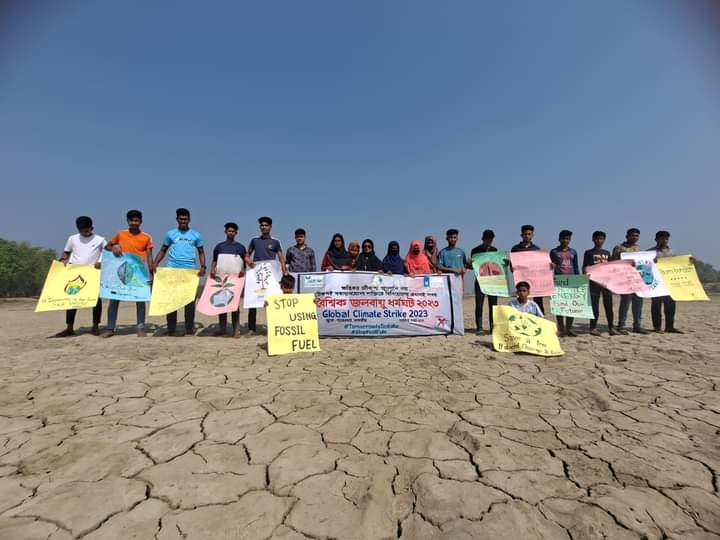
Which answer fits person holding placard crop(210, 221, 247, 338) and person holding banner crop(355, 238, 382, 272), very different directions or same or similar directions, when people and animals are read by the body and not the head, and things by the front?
same or similar directions

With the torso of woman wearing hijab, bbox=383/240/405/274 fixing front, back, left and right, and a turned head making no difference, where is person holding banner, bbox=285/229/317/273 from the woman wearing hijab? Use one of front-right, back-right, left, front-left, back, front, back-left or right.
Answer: right

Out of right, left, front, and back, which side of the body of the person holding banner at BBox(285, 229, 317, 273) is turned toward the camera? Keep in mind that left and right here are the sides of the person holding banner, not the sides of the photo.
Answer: front

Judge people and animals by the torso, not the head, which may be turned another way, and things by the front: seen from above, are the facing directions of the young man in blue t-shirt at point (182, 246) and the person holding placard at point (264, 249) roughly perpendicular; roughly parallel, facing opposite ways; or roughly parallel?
roughly parallel

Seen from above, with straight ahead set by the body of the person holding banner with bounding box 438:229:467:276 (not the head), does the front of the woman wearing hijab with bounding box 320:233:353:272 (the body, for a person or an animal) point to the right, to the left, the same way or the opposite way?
the same way

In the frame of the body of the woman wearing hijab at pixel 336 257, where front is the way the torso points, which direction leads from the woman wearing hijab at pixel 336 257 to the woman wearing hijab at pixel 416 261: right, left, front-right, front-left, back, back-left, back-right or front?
left

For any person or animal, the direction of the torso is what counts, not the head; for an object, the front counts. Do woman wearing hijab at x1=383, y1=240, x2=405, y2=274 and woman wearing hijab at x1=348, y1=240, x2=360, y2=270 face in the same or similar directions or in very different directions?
same or similar directions

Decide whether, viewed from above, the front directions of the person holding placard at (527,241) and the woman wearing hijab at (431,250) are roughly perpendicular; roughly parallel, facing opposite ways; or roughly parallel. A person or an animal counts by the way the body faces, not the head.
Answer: roughly parallel

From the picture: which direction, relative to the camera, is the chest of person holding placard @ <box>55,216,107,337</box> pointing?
toward the camera

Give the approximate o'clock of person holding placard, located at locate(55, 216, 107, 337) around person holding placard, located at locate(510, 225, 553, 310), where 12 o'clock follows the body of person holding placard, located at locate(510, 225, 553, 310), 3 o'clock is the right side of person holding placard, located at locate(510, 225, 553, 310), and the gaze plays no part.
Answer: person holding placard, located at locate(55, 216, 107, 337) is roughly at 2 o'clock from person holding placard, located at locate(510, 225, 553, 310).

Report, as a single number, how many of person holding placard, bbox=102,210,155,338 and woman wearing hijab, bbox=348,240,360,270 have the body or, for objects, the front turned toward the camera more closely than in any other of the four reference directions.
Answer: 2

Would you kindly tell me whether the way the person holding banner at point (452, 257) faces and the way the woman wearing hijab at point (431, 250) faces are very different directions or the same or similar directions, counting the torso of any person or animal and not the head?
same or similar directions

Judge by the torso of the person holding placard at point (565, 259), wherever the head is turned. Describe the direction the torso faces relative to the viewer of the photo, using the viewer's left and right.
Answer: facing the viewer

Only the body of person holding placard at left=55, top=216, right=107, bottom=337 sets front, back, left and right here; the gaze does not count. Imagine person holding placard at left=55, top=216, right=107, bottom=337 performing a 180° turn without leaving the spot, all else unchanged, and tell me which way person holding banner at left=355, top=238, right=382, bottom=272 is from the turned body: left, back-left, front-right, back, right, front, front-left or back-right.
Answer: back-right

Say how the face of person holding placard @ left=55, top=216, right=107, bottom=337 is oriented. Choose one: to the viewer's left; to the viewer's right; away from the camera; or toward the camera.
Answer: toward the camera

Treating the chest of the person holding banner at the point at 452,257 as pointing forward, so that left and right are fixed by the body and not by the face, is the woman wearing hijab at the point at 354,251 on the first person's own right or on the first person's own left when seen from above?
on the first person's own right

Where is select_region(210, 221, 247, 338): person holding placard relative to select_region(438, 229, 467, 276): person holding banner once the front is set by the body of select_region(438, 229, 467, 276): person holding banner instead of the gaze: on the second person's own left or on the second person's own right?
on the second person's own right

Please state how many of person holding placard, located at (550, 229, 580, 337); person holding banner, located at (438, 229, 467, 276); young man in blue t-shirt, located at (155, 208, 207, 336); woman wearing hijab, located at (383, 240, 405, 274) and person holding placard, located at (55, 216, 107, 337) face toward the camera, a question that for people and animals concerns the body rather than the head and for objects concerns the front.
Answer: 5

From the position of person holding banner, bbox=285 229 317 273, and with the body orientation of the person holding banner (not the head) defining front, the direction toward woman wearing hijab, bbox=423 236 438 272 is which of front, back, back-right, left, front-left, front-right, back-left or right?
left
